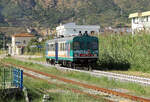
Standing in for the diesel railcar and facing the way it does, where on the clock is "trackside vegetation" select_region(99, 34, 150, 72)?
The trackside vegetation is roughly at 10 o'clock from the diesel railcar.

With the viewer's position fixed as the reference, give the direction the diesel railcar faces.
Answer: facing the viewer and to the right of the viewer
